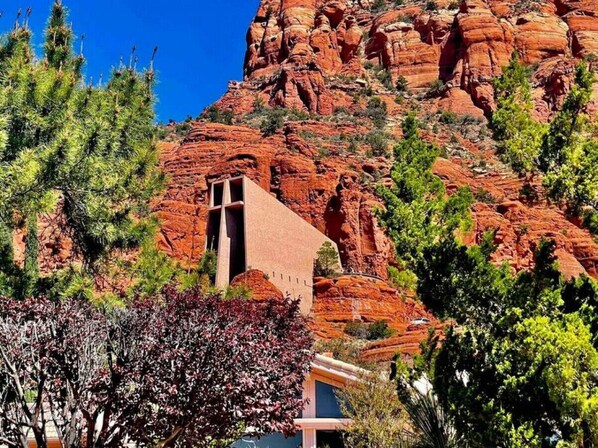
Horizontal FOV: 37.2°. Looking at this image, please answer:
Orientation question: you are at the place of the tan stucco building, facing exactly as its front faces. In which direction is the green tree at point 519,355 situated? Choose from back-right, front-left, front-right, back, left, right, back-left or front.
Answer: front-left

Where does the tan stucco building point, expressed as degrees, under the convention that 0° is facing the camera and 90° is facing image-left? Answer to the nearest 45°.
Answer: approximately 45°

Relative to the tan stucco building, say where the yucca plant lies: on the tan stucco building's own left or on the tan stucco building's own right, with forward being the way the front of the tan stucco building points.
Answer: on the tan stucco building's own left

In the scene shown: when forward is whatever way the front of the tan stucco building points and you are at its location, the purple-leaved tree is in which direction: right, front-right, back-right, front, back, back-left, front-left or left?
front-left

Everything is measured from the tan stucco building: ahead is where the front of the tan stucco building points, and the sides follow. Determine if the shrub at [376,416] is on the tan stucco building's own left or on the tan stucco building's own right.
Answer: on the tan stucco building's own left

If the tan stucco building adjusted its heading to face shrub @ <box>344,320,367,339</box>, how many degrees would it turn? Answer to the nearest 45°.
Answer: approximately 135° to its left

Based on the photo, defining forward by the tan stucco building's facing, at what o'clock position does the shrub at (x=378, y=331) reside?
The shrub is roughly at 8 o'clock from the tan stucco building.
